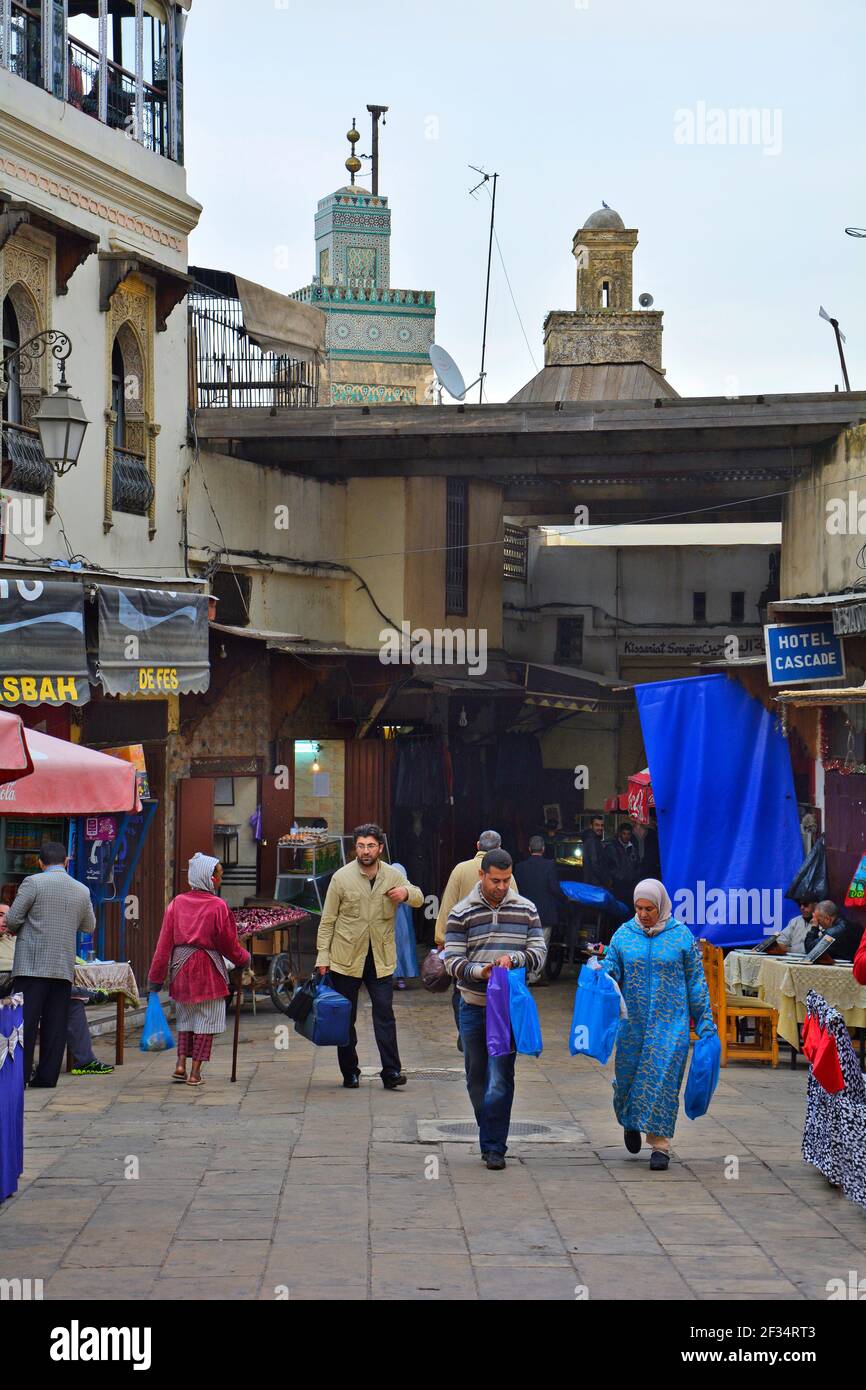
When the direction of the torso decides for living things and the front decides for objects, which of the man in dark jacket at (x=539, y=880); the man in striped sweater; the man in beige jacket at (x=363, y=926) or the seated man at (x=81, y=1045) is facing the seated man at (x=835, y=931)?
the seated man at (x=81, y=1045)

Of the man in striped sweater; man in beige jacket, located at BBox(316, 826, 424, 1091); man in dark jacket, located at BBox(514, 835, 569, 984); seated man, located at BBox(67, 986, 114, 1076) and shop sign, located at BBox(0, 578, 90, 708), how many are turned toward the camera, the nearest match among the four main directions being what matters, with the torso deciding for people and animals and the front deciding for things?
3

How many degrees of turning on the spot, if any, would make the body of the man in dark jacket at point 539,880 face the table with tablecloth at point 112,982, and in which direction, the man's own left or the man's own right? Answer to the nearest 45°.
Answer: approximately 135° to the man's own left

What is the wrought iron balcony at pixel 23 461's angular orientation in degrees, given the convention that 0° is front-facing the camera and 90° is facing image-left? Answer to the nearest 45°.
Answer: approximately 315°

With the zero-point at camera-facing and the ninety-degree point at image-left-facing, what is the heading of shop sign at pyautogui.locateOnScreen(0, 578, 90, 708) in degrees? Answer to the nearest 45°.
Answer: approximately 0°

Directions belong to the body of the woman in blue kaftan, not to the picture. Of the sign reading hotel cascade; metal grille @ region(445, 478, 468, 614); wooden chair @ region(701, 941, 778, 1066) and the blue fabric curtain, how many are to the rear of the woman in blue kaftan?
4

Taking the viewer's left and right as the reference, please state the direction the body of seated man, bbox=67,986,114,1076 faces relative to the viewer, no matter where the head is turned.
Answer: facing to the right of the viewer

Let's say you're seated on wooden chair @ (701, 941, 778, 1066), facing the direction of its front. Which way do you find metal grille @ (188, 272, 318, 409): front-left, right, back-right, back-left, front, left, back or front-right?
back-left

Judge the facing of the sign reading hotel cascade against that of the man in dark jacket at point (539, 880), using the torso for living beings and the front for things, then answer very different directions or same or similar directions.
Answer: very different directions

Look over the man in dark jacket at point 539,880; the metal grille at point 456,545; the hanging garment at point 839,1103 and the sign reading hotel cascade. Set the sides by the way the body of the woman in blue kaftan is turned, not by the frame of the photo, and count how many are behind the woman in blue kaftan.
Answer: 3

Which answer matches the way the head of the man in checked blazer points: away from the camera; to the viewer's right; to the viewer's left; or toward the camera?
away from the camera

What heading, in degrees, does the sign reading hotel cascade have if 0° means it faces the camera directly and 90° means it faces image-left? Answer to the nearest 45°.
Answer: approximately 0°

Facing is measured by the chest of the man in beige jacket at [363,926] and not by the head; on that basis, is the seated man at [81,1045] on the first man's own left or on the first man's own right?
on the first man's own right

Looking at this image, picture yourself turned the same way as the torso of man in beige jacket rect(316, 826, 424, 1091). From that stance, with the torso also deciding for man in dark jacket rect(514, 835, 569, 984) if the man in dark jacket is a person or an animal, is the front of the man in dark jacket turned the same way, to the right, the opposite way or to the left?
the opposite way
